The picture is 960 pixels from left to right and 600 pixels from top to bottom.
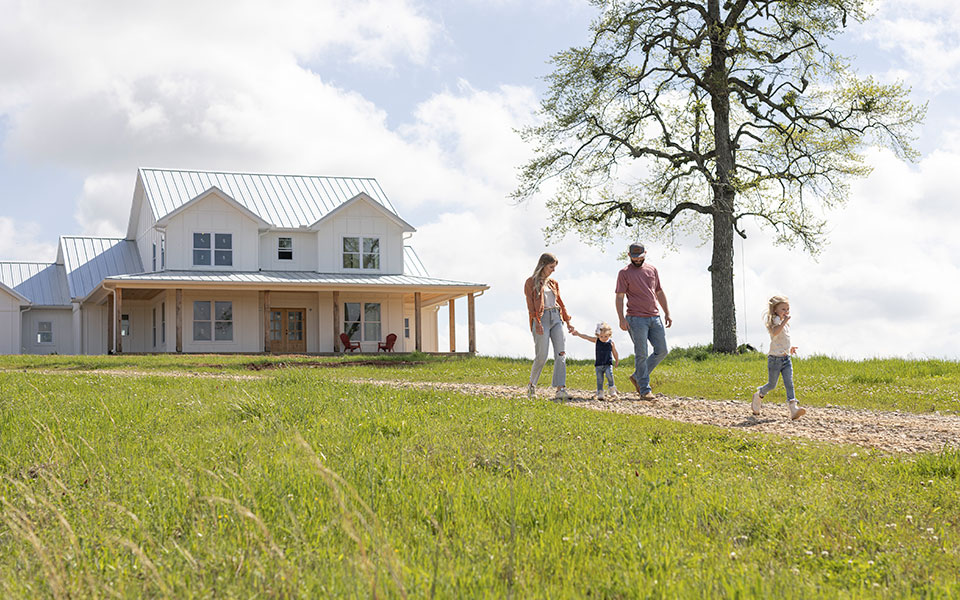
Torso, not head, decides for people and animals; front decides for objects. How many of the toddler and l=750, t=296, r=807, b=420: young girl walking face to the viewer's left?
0

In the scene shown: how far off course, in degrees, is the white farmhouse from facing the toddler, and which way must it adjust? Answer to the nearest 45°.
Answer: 0° — it already faces them

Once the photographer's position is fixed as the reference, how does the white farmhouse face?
facing the viewer

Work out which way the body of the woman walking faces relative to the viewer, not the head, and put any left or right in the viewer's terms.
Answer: facing the viewer and to the right of the viewer

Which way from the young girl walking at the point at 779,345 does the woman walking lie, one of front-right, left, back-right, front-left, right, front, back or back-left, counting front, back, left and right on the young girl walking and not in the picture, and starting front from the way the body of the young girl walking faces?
back-right

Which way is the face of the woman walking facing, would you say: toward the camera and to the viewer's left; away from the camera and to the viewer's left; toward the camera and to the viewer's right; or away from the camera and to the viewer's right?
toward the camera and to the viewer's right

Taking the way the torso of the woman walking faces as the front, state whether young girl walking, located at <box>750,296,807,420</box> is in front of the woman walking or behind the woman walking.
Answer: in front
